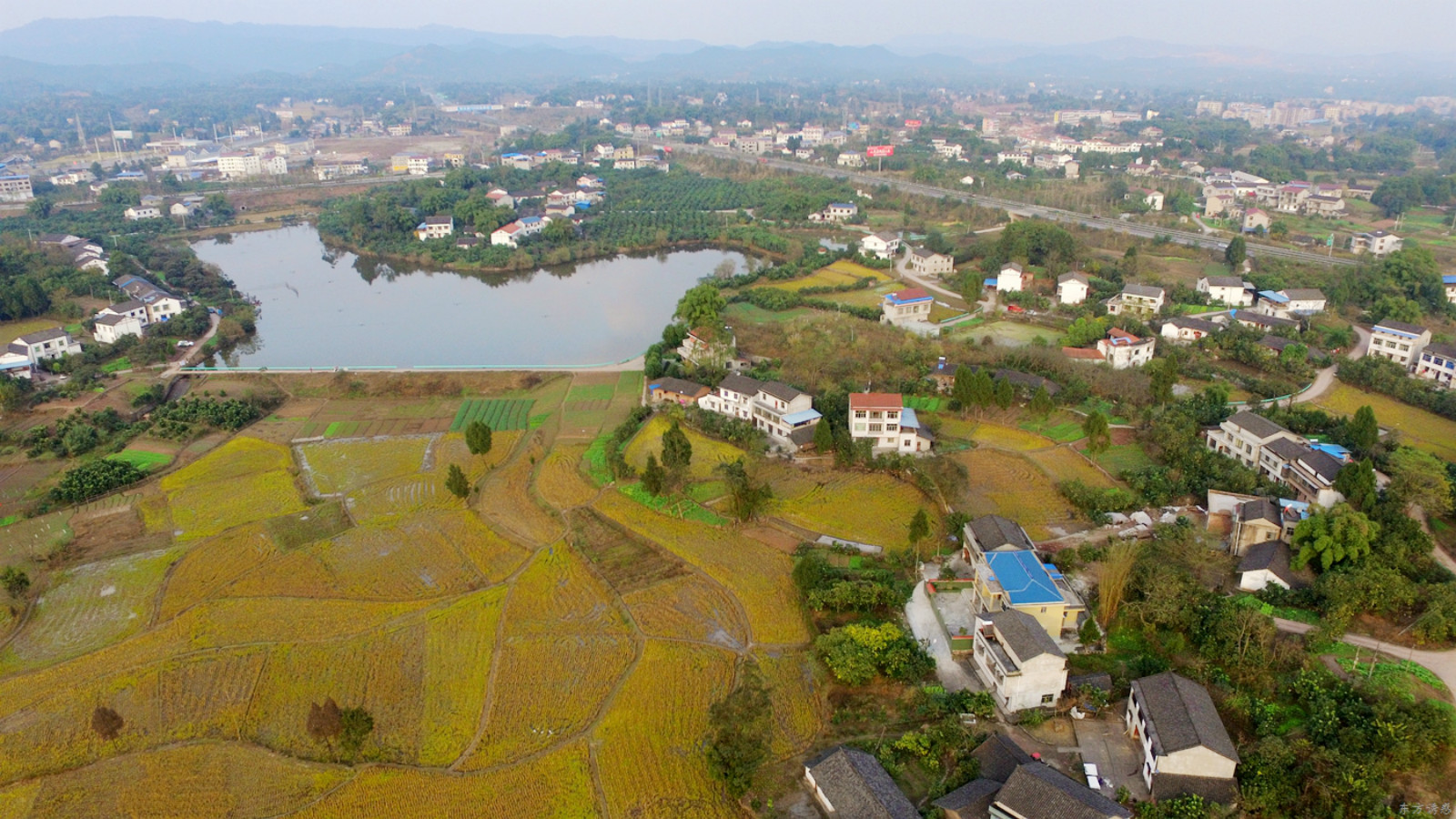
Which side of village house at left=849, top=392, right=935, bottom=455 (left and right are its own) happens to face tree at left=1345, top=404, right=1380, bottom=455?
left

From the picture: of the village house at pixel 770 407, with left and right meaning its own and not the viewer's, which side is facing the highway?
back

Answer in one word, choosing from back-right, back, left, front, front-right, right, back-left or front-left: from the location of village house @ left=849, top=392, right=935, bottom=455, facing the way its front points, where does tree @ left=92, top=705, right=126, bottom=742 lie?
front-right

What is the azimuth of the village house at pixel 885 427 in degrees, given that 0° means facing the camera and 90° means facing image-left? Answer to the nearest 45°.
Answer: approximately 0°
